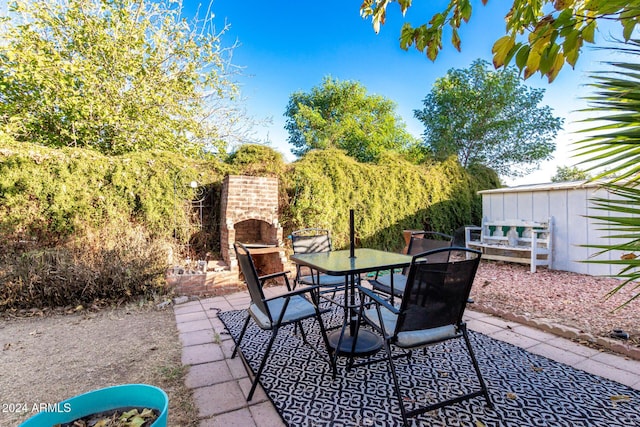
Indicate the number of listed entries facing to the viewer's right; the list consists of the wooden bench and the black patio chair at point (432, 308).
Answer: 0

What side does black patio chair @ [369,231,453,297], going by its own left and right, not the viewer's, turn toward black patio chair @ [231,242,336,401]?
front

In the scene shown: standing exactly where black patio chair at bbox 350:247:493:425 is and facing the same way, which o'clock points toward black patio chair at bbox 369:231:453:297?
black patio chair at bbox 369:231:453:297 is roughly at 1 o'clock from black patio chair at bbox 350:247:493:425.

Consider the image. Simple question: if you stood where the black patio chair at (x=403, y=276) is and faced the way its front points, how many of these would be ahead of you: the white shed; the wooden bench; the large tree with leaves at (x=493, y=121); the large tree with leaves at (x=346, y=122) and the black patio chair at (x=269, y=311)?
1

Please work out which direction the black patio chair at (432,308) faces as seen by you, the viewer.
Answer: facing away from the viewer and to the left of the viewer

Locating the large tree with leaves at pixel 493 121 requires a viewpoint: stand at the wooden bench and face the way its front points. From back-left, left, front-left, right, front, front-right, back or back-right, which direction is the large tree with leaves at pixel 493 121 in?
back-right

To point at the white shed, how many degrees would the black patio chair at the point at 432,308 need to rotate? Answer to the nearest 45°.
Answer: approximately 90° to its right

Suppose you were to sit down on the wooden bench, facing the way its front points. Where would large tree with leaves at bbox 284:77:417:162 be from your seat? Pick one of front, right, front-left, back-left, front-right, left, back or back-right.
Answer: right

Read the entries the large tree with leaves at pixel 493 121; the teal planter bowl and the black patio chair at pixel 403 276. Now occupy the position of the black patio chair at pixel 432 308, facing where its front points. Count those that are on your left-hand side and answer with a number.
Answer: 1

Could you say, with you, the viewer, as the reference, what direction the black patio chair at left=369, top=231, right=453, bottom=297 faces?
facing the viewer and to the left of the viewer

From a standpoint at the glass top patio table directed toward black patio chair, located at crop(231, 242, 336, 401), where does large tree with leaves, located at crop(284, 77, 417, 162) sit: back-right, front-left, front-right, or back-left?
back-right

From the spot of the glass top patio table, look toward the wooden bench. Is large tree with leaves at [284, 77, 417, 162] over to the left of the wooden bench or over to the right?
left

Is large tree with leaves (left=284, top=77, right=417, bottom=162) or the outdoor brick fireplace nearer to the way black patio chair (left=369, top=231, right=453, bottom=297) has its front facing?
the outdoor brick fireplace

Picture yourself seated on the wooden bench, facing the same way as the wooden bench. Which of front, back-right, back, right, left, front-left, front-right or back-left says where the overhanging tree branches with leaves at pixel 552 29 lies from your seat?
front-left
